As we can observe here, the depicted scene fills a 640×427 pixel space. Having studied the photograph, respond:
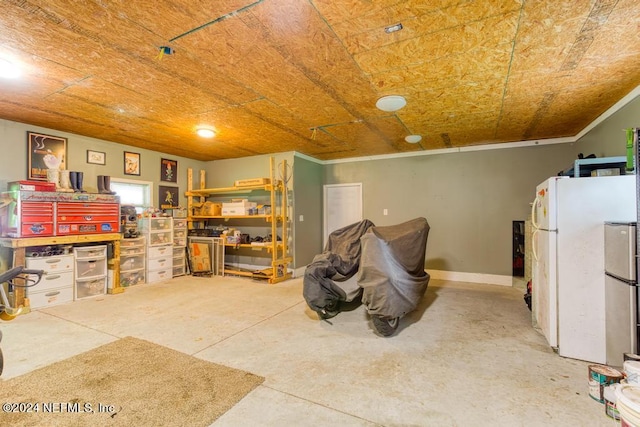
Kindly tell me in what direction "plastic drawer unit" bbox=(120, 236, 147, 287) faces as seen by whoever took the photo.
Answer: facing the viewer and to the right of the viewer

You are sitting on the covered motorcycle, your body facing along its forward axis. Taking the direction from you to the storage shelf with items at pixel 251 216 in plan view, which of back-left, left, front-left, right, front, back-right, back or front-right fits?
back

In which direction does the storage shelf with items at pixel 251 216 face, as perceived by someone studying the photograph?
facing the viewer and to the left of the viewer

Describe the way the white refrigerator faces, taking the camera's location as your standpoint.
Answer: facing to the left of the viewer

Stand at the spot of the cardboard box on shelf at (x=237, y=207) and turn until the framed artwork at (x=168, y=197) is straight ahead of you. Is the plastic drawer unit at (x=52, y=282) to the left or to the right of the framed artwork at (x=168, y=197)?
left

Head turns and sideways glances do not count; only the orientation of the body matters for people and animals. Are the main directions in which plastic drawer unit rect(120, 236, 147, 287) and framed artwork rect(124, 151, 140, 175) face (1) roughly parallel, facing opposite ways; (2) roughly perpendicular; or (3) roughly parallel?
roughly parallel

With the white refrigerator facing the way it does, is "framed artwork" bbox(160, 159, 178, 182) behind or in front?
in front

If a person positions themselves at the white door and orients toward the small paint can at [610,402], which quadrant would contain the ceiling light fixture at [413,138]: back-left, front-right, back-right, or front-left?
front-left

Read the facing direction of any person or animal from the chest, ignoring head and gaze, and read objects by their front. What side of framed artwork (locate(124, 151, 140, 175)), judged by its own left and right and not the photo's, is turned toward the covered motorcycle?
front

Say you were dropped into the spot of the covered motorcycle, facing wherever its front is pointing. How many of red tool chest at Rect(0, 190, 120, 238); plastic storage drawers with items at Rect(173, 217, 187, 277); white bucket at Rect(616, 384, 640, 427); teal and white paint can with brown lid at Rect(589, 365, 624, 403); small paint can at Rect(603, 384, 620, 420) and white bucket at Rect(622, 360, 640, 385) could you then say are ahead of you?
4

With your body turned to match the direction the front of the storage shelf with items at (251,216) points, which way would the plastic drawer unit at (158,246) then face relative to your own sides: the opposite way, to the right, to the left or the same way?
to the left

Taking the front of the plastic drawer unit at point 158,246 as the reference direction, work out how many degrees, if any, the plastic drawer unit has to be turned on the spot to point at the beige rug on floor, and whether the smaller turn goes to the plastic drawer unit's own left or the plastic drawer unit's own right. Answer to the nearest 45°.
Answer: approximately 45° to the plastic drawer unit's own right

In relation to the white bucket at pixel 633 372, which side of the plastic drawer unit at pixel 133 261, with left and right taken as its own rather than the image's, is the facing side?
front
